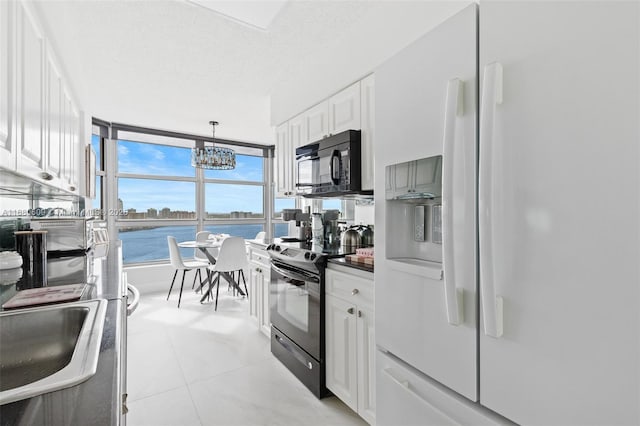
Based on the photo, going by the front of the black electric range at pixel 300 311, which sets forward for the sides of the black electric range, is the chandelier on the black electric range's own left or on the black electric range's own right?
on the black electric range's own right

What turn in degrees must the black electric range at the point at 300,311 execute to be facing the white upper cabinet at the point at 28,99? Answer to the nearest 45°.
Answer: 0° — it already faces it

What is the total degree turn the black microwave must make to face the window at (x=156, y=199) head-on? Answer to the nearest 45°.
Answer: approximately 90° to its right

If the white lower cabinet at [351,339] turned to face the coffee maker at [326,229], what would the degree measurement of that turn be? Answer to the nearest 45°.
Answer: approximately 135° to its right

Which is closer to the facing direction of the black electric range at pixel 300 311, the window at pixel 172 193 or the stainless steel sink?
the stainless steel sink

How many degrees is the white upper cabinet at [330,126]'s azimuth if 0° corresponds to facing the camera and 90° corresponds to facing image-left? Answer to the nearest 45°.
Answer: approximately 45°

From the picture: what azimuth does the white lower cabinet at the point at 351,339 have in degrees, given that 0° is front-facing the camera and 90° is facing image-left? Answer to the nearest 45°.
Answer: approximately 45°

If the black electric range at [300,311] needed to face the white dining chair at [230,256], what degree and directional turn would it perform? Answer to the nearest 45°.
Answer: approximately 90° to its right
